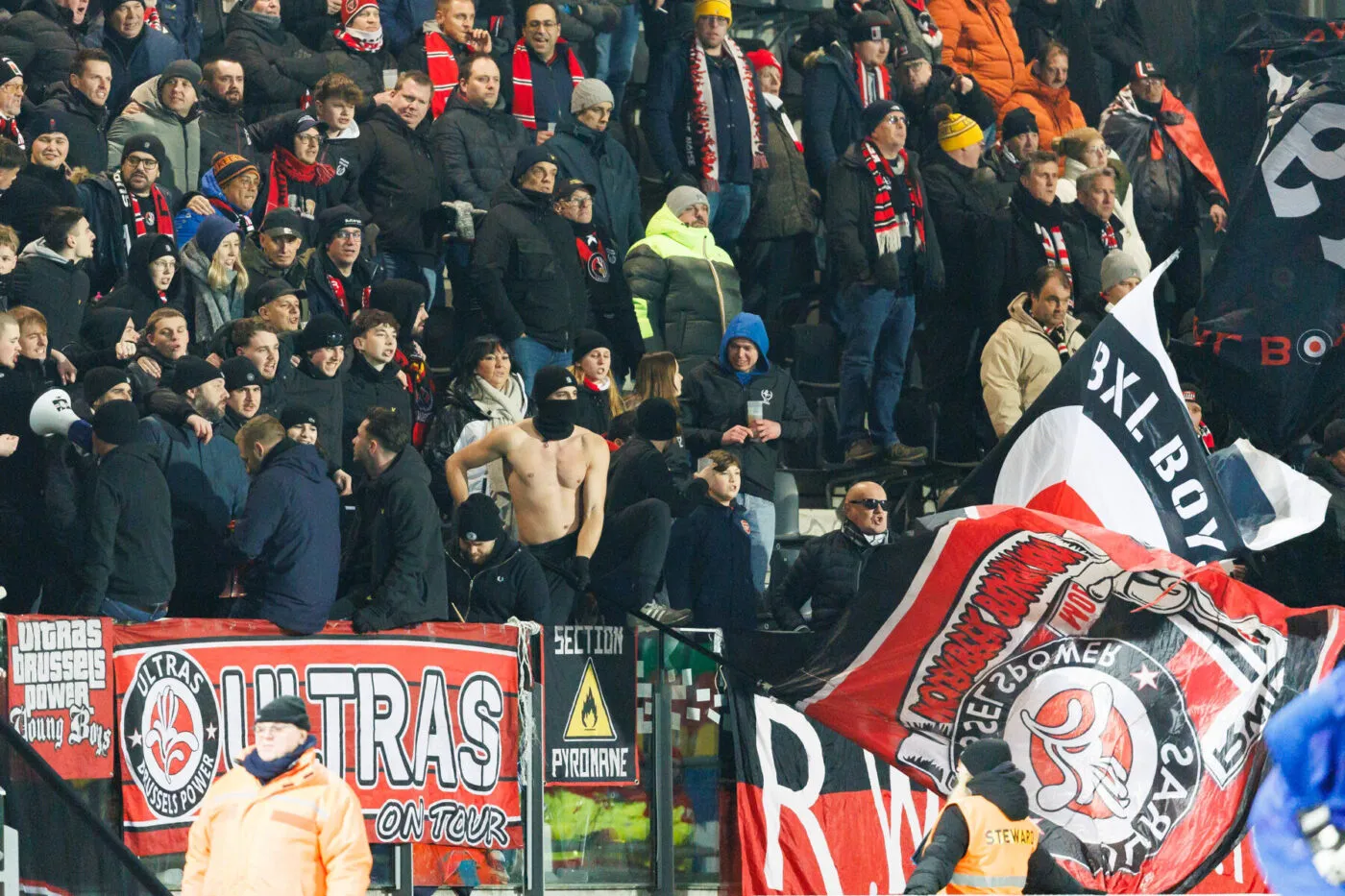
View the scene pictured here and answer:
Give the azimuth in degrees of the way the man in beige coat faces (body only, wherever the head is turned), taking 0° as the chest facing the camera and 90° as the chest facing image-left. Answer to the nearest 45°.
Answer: approximately 315°

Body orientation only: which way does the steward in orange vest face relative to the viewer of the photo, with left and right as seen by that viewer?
facing away from the viewer and to the left of the viewer

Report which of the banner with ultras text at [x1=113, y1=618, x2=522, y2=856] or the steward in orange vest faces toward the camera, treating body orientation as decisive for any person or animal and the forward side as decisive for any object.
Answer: the banner with ultras text

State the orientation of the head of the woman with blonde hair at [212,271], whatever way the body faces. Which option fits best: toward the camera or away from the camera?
toward the camera

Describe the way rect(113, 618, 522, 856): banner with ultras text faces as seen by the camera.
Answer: facing the viewer

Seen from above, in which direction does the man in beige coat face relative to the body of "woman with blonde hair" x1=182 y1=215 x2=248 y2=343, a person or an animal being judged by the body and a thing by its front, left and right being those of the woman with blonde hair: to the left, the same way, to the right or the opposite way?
the same way

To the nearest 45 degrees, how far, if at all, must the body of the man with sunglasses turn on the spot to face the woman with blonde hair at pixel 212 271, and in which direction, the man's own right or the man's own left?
approximately 135° to the man's own right

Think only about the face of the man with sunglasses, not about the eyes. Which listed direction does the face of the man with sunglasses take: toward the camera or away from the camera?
toward the camera

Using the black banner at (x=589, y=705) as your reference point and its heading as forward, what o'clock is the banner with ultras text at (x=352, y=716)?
The banner with ultras text is roughly at 2 o'clock from the black banner.

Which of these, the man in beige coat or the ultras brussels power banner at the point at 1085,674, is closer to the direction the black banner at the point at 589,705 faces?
the ultras brussels power banner

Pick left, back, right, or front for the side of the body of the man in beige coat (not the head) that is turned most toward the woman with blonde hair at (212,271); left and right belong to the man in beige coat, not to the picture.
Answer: right

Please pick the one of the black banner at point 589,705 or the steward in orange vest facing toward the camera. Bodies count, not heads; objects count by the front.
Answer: the black banner

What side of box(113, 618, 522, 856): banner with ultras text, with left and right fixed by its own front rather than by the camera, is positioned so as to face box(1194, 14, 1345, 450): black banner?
left
